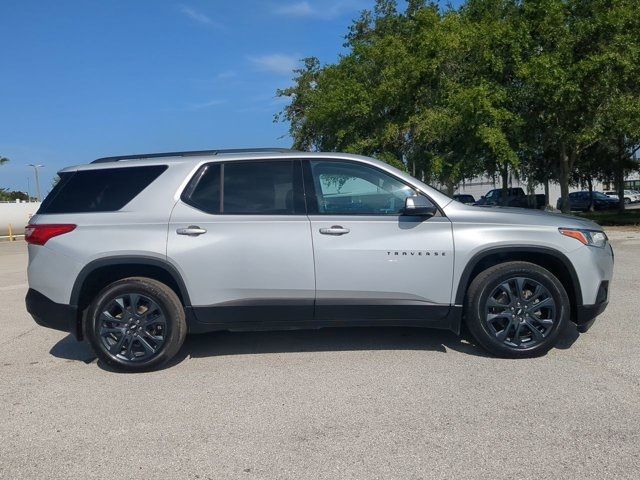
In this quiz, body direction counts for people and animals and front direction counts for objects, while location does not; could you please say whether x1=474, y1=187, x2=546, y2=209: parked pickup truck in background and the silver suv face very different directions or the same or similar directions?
very different directions

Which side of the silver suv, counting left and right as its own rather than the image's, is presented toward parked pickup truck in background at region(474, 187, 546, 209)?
left

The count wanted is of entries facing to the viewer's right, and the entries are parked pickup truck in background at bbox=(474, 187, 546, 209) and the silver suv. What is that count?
1

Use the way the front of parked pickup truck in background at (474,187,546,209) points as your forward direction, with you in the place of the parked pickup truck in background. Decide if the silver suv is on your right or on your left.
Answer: on your left

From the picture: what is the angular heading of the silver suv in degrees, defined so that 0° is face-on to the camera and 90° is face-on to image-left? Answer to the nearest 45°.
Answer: approximately 270°

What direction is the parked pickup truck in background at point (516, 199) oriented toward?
to the viewer's left

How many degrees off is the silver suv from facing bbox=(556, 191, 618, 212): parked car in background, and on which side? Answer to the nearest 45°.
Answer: approximately 45° to its left

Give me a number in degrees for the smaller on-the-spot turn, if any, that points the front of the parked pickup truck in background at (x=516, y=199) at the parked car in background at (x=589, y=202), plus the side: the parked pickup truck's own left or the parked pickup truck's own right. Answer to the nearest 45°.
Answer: approximately 135° to the parked pickup truck's own right

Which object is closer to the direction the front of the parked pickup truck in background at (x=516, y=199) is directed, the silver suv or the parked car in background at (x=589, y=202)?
the silver suv

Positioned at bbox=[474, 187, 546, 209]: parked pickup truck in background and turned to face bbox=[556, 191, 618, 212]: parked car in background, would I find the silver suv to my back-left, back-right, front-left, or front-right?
back-right
